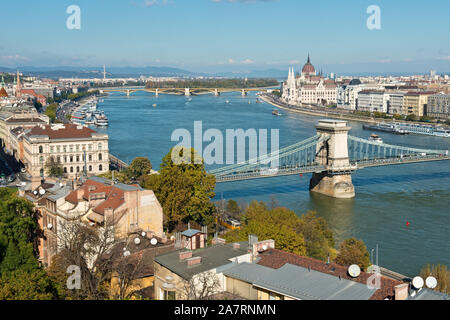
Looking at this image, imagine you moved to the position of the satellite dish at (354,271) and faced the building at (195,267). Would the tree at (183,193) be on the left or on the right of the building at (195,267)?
right

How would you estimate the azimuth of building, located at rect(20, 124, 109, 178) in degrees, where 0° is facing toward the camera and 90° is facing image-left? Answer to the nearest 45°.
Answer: approximately 0°

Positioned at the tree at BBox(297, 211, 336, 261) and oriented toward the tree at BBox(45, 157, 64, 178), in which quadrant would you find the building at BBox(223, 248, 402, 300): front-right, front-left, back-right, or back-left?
back-left

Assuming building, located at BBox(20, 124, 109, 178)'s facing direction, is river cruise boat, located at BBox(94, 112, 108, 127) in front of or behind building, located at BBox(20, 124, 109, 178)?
behind

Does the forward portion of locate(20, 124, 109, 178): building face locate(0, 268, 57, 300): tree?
yes

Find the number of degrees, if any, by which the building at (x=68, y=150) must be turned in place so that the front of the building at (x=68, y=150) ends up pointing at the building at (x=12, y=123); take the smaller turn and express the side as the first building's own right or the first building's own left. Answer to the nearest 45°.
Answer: approximately 180°

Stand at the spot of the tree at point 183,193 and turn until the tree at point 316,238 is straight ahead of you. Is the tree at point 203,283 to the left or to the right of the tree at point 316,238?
right

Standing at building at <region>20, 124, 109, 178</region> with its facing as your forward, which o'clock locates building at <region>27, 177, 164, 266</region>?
building at <region>27, 177, 164, 266</region> is roughly at 12 o'clock from building at <region>20, 124, 109, 178</region>.

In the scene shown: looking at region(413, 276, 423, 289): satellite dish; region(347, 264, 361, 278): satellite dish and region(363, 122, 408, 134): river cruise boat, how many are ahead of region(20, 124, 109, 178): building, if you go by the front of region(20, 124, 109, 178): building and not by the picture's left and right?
2

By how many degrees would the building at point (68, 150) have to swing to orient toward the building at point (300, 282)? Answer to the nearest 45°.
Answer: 0° — it already faces it
